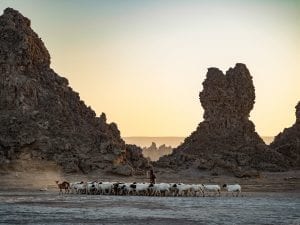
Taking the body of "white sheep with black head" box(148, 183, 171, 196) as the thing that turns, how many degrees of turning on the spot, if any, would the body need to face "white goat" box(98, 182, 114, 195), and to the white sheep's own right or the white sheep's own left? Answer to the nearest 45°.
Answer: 0° — it already faces it

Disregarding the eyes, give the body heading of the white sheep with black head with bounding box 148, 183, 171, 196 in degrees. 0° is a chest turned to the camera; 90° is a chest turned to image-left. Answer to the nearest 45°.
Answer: approximately 90°
